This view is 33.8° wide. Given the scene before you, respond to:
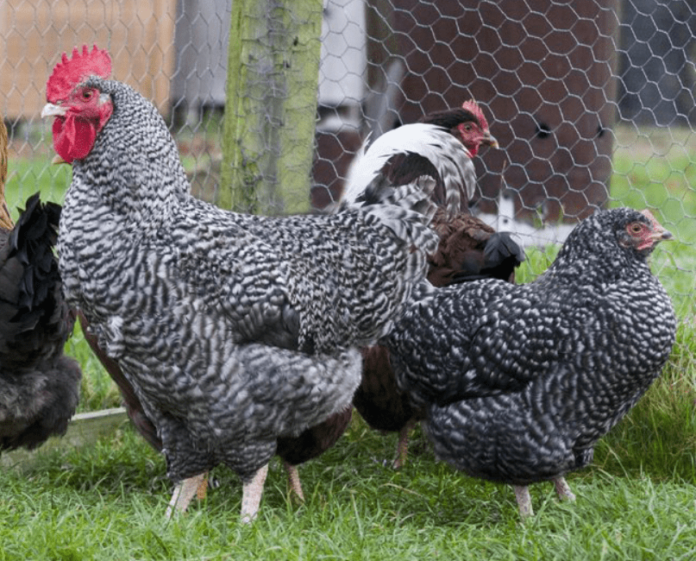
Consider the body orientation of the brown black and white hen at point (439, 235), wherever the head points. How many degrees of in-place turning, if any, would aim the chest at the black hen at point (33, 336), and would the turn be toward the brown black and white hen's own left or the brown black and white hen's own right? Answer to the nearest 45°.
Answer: approximately 180°

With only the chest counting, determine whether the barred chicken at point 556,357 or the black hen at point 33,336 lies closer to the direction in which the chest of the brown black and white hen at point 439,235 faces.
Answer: the barred chicken

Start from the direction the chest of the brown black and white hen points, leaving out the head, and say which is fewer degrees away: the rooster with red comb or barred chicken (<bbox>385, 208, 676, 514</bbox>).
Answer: the barred chicken

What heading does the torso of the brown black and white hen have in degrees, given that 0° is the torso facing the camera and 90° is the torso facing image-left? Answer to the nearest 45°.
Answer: approximately 270°
